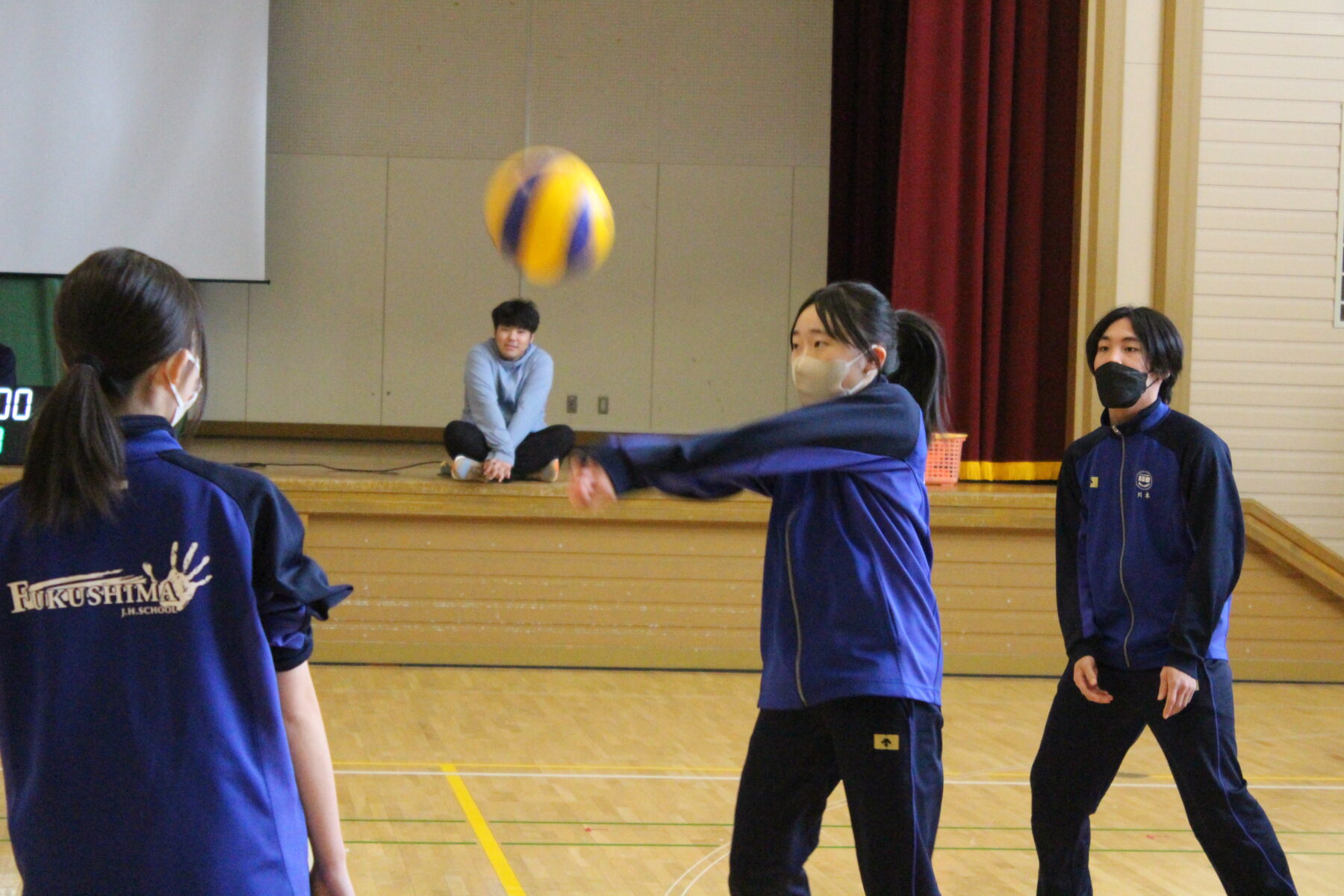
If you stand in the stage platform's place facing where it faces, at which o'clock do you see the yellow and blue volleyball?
The yellow and blue volleyball is roughly at 12 o'clock from the stage platform.

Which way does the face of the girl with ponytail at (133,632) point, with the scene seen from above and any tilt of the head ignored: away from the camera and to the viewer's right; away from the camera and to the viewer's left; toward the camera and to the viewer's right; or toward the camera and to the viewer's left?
away from the camera and to the viewer's right

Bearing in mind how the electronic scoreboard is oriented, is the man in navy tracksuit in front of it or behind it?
in front

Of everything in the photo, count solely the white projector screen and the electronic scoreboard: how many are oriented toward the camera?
2

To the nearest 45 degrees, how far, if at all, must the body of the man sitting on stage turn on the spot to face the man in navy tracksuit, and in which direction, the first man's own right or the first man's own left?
0° — they already face them

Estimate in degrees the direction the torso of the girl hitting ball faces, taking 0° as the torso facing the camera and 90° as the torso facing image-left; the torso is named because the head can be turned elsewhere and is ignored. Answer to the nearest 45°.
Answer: approximately 45°
